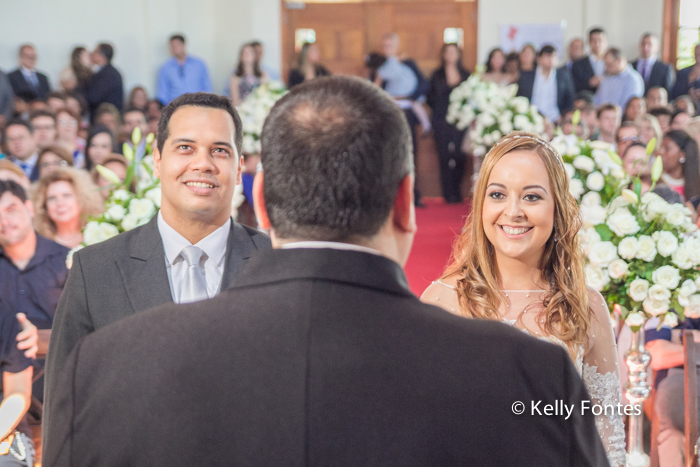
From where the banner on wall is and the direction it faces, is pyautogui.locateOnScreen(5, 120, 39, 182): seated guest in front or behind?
in front

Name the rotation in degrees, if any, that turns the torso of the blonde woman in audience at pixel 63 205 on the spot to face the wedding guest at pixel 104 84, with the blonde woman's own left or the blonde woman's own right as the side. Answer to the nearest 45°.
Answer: approximately 180°

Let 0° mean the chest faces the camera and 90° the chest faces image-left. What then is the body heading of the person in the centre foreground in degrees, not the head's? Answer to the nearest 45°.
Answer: approximately 180°

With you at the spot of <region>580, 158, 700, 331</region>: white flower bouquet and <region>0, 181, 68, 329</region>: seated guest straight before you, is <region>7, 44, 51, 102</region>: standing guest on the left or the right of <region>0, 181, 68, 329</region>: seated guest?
right

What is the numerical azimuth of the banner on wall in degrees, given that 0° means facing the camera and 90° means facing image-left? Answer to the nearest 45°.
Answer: approximately 0°
